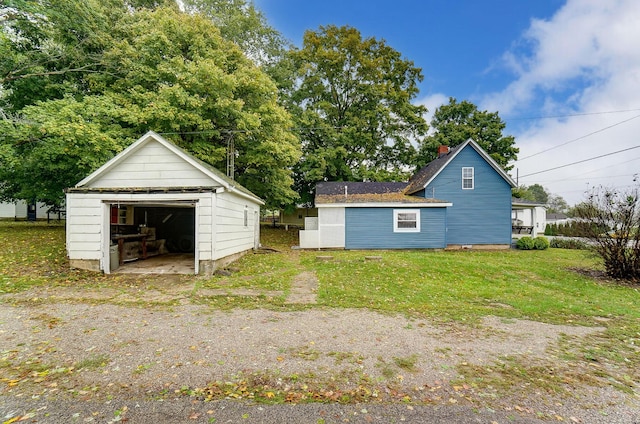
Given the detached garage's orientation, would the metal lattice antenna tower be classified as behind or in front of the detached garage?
behind

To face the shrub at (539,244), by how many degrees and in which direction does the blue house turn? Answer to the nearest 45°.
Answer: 0° — it already faces it

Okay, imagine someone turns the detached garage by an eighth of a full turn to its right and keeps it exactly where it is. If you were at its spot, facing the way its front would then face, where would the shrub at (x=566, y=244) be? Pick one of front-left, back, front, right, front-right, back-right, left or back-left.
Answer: back-left

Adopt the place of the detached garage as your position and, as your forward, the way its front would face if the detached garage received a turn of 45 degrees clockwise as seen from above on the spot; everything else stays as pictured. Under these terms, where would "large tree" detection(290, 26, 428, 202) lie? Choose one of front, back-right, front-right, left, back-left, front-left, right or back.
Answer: back

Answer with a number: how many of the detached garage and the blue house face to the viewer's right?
1

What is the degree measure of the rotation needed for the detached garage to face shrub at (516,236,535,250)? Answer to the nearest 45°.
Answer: approximately 90° to its left

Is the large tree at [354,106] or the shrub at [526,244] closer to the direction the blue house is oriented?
the shrub

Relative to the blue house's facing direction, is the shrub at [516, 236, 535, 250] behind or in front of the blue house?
in front

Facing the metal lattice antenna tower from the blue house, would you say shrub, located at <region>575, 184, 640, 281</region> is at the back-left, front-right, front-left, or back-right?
back-left

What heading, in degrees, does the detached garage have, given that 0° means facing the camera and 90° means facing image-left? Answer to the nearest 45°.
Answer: approximately 0°

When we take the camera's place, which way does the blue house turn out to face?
facing to the right of the viewer

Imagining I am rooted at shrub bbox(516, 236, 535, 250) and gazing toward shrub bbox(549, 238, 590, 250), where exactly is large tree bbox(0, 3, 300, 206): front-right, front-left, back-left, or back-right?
back-left

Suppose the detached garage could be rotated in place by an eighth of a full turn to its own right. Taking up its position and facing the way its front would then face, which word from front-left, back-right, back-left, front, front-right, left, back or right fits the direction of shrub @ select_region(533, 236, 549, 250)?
back-left
